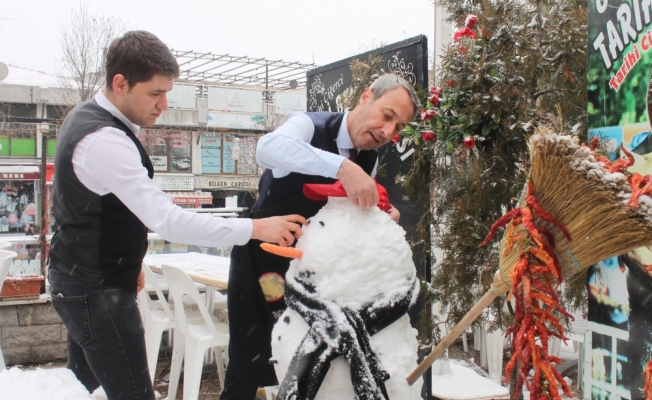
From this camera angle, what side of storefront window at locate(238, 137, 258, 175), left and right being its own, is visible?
front

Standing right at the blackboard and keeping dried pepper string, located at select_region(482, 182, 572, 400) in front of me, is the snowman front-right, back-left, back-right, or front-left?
front-right

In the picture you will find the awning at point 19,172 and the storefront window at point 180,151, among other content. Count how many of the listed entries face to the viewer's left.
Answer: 0

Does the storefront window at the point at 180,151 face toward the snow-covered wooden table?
yes

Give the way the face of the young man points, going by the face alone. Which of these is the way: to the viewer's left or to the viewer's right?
to the viewer's right

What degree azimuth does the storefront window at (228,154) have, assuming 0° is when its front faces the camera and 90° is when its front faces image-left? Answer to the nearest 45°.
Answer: approximately 0°

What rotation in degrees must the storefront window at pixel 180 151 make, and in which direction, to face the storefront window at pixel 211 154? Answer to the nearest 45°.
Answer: approximately 90° to its left

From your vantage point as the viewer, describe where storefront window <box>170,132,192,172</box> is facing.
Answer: facing the viewer

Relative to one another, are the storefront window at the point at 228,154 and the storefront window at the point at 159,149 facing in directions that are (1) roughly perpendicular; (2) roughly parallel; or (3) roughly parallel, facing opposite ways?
roughly parallel

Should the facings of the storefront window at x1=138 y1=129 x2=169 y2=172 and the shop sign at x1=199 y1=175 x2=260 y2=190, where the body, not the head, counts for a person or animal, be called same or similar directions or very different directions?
same or similar directions

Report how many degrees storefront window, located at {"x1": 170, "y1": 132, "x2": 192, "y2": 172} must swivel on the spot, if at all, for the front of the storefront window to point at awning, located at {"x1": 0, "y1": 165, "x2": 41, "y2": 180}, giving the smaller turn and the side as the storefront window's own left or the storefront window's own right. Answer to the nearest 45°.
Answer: approximately 45° to the storefront window's own right

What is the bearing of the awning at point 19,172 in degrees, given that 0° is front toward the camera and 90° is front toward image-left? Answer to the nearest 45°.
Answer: approximately 0°

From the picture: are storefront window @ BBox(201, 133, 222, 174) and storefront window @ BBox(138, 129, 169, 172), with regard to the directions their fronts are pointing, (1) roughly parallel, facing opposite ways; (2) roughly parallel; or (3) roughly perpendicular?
roughly parallel

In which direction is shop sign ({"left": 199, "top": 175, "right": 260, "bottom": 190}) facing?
toward the camera

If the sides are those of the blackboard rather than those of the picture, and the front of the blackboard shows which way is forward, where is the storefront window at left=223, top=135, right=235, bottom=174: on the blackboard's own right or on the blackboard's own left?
on the blackboard's own right

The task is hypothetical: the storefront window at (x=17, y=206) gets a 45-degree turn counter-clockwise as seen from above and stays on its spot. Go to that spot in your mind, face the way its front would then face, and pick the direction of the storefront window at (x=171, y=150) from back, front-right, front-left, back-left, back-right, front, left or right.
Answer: front-left

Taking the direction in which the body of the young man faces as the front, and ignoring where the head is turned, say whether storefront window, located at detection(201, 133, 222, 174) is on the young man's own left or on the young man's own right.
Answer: on the young man's own left
